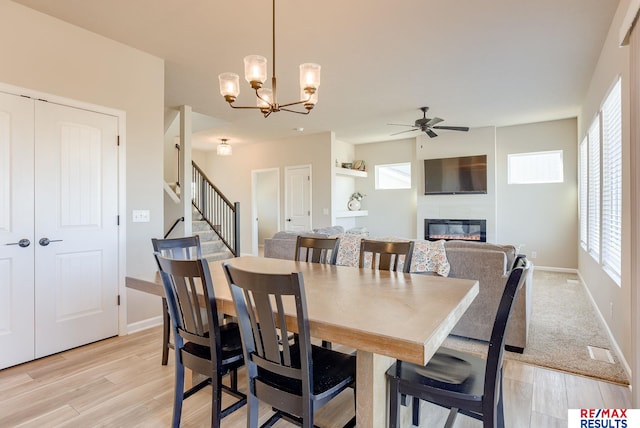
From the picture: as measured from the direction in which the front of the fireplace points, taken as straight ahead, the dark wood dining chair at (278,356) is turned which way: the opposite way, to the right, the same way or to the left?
the opposite way

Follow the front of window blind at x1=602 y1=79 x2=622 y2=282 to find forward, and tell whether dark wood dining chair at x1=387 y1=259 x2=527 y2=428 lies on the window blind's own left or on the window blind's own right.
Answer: on the window blind's own left

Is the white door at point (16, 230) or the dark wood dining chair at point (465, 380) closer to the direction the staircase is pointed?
the dark wood dining chair

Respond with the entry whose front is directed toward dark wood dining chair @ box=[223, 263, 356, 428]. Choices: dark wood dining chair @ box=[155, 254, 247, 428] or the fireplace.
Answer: the fireplace

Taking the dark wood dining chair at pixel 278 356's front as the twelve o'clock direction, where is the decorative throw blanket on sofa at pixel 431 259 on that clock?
The decorative throw blanket on sofa is roughly at 12 o'clock from the dark wood dining chair.

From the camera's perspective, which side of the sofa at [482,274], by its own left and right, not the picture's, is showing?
back

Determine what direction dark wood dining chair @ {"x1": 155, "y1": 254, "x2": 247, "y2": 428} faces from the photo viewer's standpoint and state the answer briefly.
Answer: facing away from the viewer and to the right of the viewer

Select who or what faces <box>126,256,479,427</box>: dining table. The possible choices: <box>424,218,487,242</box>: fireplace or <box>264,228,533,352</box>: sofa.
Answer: the fireplace

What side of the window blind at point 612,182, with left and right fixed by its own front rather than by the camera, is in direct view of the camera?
left

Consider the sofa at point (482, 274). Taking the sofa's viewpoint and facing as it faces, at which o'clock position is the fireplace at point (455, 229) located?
The fireplace is roughly at 12 o'clock from the sofa.

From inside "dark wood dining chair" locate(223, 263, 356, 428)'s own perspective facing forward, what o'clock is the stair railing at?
The stair railing is roughly at 10 o'clock from the dark wood dining chair.

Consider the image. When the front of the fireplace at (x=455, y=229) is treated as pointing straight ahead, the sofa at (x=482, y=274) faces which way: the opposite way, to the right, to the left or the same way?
the opposite way
